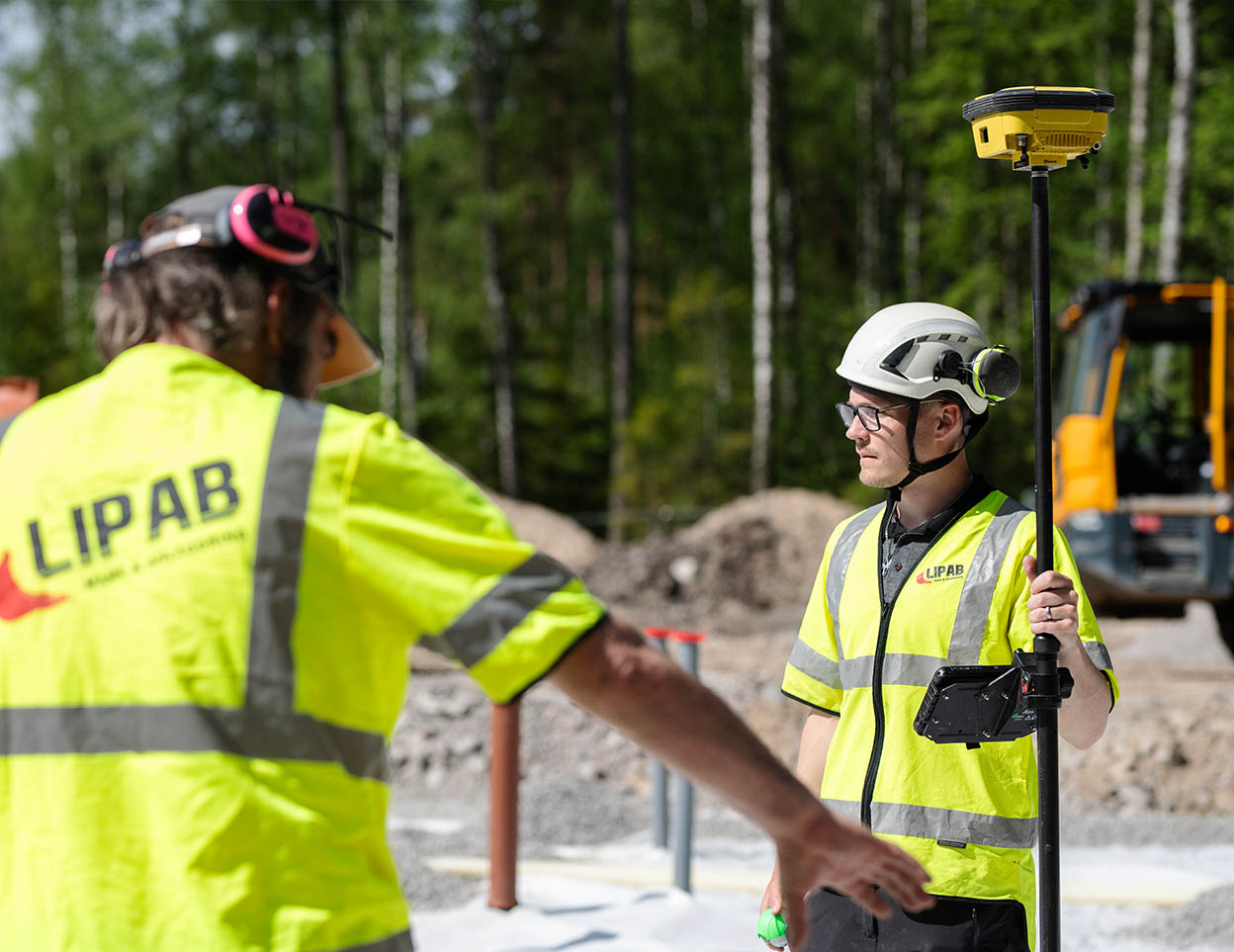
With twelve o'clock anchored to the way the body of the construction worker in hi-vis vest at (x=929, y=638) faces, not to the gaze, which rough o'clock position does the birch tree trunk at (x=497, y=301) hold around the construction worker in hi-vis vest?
The birch tree trunk is roughly at 4 o'clock from the construction worker in hi-vis vest.

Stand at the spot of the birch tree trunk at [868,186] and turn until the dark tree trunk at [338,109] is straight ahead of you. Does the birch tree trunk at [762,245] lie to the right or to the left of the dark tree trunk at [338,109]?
left

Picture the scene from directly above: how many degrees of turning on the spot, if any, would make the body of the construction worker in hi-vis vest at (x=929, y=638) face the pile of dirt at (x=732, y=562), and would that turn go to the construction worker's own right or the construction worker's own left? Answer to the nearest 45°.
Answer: approximately 135° to the construction worker's own right

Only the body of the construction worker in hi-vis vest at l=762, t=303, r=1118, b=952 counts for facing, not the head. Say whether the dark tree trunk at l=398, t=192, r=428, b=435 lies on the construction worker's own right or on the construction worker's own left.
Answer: on the construction worker's own right

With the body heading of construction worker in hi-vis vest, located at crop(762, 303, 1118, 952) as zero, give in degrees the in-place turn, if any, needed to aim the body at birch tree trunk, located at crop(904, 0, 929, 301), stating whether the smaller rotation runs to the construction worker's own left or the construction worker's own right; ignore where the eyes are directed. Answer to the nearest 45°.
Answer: approximately 135° to the construction worker's own right

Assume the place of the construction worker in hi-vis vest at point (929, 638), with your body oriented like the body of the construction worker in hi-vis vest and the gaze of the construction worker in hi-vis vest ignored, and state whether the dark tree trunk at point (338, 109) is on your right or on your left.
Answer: on your right

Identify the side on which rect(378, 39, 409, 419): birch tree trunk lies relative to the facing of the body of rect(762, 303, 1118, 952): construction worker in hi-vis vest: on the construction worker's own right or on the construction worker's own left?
on the construction worker's own right

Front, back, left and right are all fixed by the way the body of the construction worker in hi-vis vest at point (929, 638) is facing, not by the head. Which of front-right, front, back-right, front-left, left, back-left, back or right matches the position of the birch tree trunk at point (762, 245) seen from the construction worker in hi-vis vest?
back-right

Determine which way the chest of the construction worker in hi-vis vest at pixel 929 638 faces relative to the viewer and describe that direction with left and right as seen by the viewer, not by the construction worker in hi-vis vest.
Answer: facing the viewer and to the left of the viewer

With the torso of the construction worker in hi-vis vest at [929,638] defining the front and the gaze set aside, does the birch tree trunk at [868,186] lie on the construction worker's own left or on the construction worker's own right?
on the construction worker's own right

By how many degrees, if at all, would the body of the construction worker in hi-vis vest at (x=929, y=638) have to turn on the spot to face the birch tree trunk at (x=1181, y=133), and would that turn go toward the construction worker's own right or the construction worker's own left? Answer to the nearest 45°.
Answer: approximately 135° to the construction worker's own right

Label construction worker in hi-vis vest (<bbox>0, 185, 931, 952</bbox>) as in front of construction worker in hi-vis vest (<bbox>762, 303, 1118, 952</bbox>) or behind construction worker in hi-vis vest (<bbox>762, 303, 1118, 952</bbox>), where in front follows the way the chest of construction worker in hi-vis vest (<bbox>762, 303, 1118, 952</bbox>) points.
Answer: in front

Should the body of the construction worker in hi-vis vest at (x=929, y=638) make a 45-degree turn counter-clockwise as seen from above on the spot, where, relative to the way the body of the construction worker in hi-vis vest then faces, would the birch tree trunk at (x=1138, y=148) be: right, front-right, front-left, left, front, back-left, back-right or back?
back
